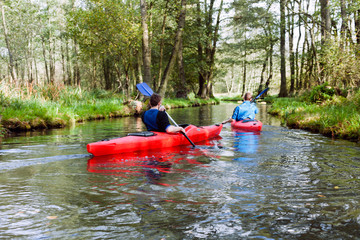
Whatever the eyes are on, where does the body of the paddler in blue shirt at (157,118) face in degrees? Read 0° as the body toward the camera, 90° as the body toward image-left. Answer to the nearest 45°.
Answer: approximately 225°

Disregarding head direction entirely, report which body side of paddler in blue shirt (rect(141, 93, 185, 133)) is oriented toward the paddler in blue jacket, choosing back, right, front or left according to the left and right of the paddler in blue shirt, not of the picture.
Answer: front

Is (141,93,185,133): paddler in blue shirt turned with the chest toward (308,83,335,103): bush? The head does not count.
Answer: yes

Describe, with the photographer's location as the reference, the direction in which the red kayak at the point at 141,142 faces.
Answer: facing away from the viewer and to the right of the viewer

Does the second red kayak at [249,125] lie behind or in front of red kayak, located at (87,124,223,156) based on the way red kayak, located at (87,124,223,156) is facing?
in front

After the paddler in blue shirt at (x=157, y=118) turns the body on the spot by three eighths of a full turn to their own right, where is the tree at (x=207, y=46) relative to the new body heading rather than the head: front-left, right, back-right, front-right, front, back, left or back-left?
back

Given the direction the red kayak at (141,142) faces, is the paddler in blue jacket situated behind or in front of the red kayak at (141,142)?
in front

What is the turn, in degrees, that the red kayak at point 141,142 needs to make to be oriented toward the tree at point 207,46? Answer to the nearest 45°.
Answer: approximately 45° to its left
